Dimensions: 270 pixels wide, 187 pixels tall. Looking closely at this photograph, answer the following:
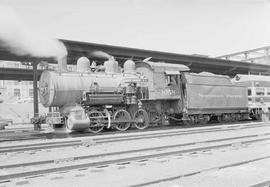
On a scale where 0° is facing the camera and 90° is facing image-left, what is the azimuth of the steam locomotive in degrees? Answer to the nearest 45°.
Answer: approximately 45°
